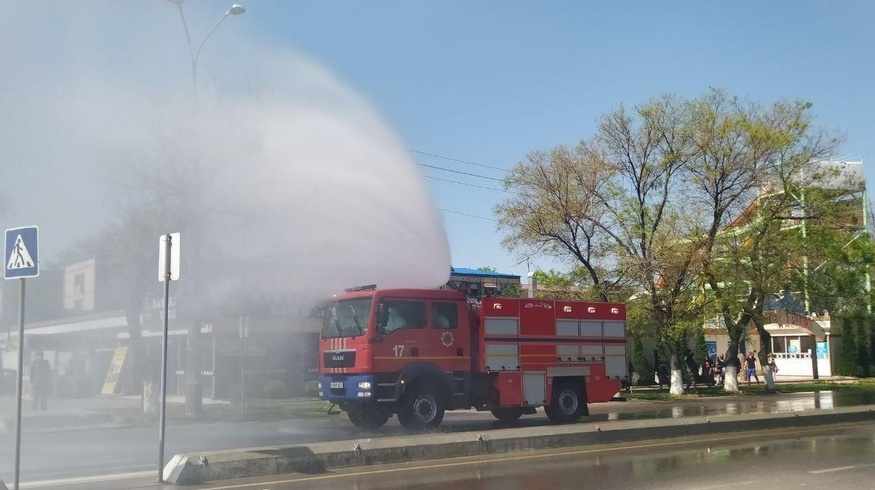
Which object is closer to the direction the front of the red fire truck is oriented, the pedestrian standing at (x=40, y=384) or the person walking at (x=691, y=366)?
the pedestrian standing

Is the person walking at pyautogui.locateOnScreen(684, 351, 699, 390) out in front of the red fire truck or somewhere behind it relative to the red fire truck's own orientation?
behind

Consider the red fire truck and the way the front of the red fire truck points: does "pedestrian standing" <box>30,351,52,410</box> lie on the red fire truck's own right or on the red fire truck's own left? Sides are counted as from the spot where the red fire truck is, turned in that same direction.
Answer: on the red fire truck's own right

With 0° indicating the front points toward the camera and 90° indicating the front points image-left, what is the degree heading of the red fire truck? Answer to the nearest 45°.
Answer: approximately 45°

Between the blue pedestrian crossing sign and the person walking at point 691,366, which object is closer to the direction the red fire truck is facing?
the blue pedestrian crossing sign

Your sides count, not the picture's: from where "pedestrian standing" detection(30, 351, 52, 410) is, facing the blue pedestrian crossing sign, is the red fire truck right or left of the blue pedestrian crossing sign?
left

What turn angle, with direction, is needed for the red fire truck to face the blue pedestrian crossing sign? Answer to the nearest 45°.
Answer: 0° — it already faces it

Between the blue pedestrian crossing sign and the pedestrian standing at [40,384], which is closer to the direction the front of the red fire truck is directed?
the blue pedestrian crossing sign
